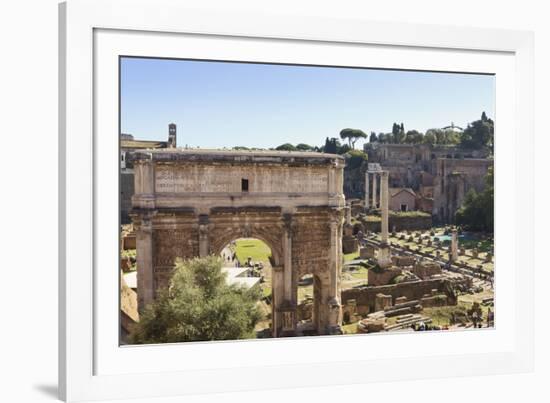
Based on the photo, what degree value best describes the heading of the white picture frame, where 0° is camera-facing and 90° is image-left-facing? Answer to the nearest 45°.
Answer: approximately 315°

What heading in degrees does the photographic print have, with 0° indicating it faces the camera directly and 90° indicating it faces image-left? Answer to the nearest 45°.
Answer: approximately 315°
